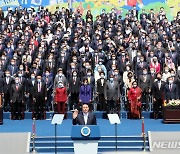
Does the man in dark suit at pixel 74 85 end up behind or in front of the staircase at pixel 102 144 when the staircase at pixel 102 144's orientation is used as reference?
behind

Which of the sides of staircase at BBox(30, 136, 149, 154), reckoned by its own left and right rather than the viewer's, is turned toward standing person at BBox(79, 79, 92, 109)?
back

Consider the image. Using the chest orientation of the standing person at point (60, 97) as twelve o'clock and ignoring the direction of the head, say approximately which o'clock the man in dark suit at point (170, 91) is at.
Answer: The man in dark suit is roughly at 9 o'clock from the standing person.

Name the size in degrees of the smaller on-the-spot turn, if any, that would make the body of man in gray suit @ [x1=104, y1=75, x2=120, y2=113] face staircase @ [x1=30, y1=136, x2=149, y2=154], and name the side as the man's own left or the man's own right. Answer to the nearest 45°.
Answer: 0° — they already face it

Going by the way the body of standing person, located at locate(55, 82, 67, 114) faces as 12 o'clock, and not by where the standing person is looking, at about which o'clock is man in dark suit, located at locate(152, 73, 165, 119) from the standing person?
The man in dark suit is roughly at 9 o'clock from the standing person.

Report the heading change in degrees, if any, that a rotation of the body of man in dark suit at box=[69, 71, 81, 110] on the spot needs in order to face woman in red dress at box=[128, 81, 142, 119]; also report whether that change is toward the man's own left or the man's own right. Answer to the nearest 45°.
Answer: approximately 90° to the man's own left

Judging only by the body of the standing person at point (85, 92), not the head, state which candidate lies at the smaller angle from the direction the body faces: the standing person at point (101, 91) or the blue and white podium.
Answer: the blue and white podium

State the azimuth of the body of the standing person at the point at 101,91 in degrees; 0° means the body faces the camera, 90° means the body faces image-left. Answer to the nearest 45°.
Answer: approximately 0°

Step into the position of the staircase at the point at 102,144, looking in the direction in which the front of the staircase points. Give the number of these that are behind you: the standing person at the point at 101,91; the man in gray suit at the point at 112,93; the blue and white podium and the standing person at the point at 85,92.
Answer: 3
